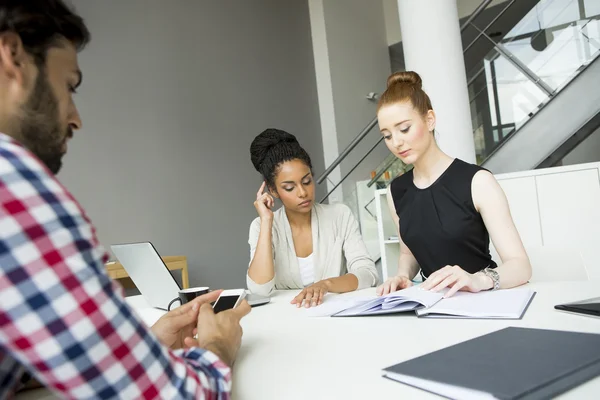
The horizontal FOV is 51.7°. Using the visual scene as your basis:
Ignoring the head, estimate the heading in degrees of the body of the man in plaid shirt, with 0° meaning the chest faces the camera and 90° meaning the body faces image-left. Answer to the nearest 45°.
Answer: approximately 270°

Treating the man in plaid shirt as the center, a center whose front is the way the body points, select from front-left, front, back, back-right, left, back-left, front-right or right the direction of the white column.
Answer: front-left

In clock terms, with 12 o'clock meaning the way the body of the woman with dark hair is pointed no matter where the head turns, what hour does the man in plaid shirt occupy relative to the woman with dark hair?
The man in plaid shirt is roughly at 12 o'clock from the woman with dark hair.

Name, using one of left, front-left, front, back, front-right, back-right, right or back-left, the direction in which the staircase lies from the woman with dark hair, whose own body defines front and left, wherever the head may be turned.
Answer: back-left

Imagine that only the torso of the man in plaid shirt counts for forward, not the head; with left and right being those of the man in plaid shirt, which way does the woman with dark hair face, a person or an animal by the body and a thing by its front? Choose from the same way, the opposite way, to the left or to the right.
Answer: to the right

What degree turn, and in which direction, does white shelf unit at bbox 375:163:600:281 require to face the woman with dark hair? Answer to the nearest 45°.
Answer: approximately 45° to its right

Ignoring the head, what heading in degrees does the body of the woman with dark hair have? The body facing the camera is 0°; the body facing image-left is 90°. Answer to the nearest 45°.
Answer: approximately 0°

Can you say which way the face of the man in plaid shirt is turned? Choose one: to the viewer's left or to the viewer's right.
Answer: to the viewer's right

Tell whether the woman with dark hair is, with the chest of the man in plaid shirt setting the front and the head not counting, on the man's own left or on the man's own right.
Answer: on the man's own left
